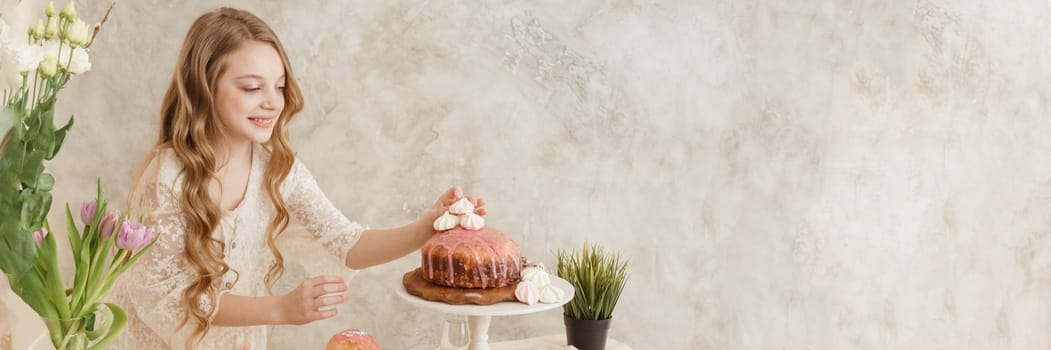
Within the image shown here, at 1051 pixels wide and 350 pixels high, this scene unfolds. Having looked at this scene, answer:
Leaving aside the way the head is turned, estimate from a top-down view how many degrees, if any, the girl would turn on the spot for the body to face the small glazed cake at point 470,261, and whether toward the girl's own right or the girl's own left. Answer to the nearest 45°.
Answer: approximately 45° to the girl's own left

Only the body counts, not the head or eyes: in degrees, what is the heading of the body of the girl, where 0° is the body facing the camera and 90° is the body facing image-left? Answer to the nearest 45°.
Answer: approximately 315°

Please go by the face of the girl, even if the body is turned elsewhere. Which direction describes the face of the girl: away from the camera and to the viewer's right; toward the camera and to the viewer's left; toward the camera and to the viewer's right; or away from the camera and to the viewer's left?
toward the camera and to the viewer's right

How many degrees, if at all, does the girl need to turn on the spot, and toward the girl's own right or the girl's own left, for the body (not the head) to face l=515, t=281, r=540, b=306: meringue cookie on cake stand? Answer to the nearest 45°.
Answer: approximately 45° to the girl's own left
